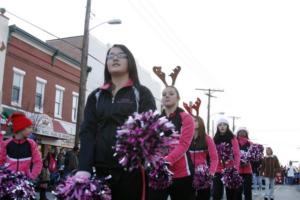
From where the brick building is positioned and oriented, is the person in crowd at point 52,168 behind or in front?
in front

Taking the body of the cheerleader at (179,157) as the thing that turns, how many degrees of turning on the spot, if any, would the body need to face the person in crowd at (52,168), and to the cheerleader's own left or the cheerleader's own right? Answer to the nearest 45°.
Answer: approximately 135° to the cheerleader's own right

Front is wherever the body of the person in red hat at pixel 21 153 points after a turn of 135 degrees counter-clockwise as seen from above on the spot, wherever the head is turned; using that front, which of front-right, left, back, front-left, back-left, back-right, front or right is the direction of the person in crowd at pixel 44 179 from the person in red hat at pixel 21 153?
front-left

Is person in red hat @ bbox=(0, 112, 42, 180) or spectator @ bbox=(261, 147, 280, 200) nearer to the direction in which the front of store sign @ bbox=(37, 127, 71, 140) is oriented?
the spectator

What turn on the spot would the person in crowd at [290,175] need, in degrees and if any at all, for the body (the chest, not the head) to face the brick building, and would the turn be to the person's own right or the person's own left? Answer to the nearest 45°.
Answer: approximately 45° to the person's own right

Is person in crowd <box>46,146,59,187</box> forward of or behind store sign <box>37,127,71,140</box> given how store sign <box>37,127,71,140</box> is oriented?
forward

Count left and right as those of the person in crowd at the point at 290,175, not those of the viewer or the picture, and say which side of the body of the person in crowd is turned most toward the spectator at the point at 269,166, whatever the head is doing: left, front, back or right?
front

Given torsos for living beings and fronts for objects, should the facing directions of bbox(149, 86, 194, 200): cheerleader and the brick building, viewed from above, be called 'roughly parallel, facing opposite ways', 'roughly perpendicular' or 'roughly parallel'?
roughly perpendicular

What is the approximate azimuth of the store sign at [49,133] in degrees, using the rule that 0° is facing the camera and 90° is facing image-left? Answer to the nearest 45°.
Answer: approximately 315°

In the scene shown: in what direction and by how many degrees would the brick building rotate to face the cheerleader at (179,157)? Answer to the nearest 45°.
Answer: approximately 45° to its right

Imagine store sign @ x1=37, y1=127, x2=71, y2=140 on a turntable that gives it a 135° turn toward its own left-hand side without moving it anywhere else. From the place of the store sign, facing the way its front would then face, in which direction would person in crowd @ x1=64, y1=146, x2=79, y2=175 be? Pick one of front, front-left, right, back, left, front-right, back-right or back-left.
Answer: back

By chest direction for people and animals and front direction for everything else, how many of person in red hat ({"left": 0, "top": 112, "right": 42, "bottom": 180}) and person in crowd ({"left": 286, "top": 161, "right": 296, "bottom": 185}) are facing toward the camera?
2

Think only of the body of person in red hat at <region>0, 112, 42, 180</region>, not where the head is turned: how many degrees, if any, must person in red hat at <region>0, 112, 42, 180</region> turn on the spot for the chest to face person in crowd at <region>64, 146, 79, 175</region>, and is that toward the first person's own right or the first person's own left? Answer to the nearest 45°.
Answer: approximately 180°

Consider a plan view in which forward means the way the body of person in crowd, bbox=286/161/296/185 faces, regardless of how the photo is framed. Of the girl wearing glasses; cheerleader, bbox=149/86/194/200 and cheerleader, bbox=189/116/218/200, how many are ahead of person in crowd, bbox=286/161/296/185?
3
